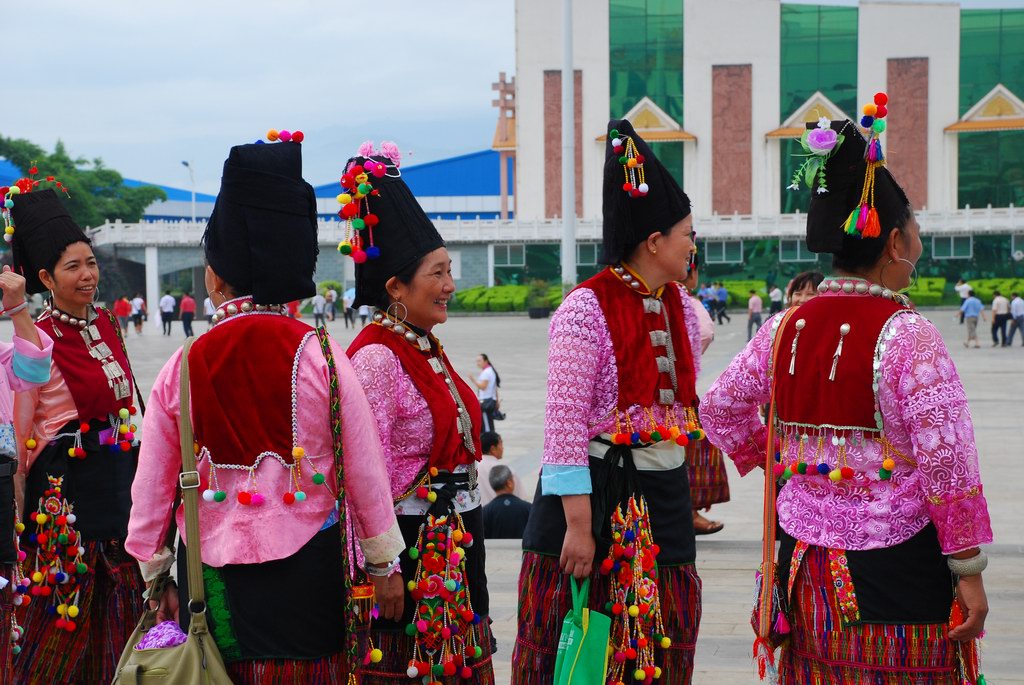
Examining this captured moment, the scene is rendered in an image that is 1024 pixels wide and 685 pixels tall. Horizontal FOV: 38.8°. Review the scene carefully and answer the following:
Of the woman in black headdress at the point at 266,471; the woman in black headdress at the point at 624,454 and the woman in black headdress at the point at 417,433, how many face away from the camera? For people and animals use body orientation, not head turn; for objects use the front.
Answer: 1

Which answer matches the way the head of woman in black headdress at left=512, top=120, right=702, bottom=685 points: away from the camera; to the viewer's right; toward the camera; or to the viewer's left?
to the viewer's right

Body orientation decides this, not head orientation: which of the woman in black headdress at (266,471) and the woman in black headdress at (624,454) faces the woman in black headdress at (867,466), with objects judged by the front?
the woman in black headdress at (624,454)

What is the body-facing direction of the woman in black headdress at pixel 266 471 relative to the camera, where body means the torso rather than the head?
away from the camera

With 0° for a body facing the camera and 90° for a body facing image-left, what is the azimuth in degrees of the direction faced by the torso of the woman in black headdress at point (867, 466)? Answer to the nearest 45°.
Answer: approximately 225°

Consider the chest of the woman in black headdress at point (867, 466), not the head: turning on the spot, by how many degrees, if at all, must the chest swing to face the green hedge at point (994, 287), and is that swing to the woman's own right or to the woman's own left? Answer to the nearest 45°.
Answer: approximately 45° to the woman's own left

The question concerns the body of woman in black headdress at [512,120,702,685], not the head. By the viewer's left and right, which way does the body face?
facing the viewer and to the right of the viewer

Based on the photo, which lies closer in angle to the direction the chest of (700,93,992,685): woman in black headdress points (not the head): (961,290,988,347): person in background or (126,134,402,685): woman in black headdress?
the person in background

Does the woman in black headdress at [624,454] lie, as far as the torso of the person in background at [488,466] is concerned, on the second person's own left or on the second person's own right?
on the second person's own right

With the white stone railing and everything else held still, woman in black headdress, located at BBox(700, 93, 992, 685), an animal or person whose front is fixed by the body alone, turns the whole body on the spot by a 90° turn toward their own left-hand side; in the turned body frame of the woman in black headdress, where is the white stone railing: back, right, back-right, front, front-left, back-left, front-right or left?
front-right

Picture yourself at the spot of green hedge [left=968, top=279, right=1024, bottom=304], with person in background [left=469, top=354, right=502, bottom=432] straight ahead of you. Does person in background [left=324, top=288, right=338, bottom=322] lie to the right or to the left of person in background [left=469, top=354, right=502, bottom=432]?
right
